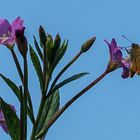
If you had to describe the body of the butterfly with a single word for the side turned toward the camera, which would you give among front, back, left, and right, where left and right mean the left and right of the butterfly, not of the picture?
left
